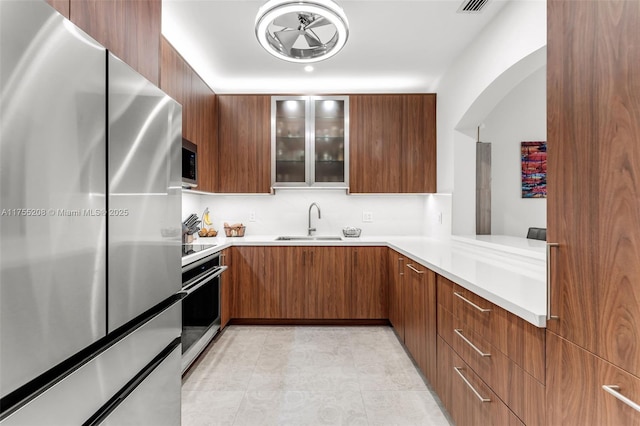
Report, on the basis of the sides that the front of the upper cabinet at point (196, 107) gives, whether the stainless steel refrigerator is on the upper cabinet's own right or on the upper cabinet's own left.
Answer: on the upper cabinet's own right

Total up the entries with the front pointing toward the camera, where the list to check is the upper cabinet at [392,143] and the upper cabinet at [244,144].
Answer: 2

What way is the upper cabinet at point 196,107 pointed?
to the viewer's right

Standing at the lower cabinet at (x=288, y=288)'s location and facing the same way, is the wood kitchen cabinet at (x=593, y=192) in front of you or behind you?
in front

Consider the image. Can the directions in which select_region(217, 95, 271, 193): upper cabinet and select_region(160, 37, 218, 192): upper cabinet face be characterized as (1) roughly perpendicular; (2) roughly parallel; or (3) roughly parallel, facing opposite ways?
roughly perpendicular

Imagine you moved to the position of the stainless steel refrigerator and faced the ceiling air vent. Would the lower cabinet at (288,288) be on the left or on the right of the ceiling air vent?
left

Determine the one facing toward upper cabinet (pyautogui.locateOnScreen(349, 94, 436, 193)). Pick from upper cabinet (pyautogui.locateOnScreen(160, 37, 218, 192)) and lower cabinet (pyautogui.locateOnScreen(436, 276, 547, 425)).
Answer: upper cabinet (pyautogui.locateOnScreen(160, 37, 218, 192))

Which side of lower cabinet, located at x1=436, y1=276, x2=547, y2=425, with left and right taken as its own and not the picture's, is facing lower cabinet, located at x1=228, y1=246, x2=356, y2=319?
right

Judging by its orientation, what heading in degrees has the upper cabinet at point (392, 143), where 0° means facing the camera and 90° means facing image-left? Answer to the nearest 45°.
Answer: approximately 0°

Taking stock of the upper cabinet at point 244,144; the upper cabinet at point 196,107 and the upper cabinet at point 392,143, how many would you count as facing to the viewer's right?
1

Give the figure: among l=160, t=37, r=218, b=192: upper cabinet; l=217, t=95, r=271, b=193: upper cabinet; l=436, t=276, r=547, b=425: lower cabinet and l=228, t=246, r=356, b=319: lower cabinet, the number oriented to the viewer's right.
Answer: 1
